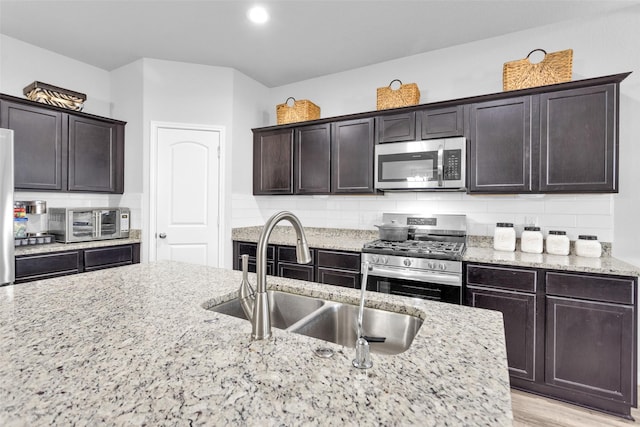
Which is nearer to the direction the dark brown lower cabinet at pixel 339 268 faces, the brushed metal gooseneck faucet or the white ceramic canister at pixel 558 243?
the brushed metal gooseneck faucet

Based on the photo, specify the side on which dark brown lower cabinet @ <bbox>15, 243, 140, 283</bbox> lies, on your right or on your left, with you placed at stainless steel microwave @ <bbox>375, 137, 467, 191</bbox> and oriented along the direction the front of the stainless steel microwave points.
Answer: on your right

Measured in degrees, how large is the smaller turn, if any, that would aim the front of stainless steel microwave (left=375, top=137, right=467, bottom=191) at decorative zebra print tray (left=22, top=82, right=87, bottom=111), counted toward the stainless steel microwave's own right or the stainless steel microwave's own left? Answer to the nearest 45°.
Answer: approximately 90° to the stainless steel microwave's own right

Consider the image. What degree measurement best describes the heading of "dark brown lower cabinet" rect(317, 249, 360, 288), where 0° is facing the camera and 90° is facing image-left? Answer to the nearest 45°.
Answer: approximately 45°

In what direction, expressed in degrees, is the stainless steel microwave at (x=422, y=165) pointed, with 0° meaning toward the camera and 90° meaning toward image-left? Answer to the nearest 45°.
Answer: approximately 0°

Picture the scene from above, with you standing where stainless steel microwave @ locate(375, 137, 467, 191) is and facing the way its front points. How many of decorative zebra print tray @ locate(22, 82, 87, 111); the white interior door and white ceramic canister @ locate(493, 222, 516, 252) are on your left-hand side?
1
